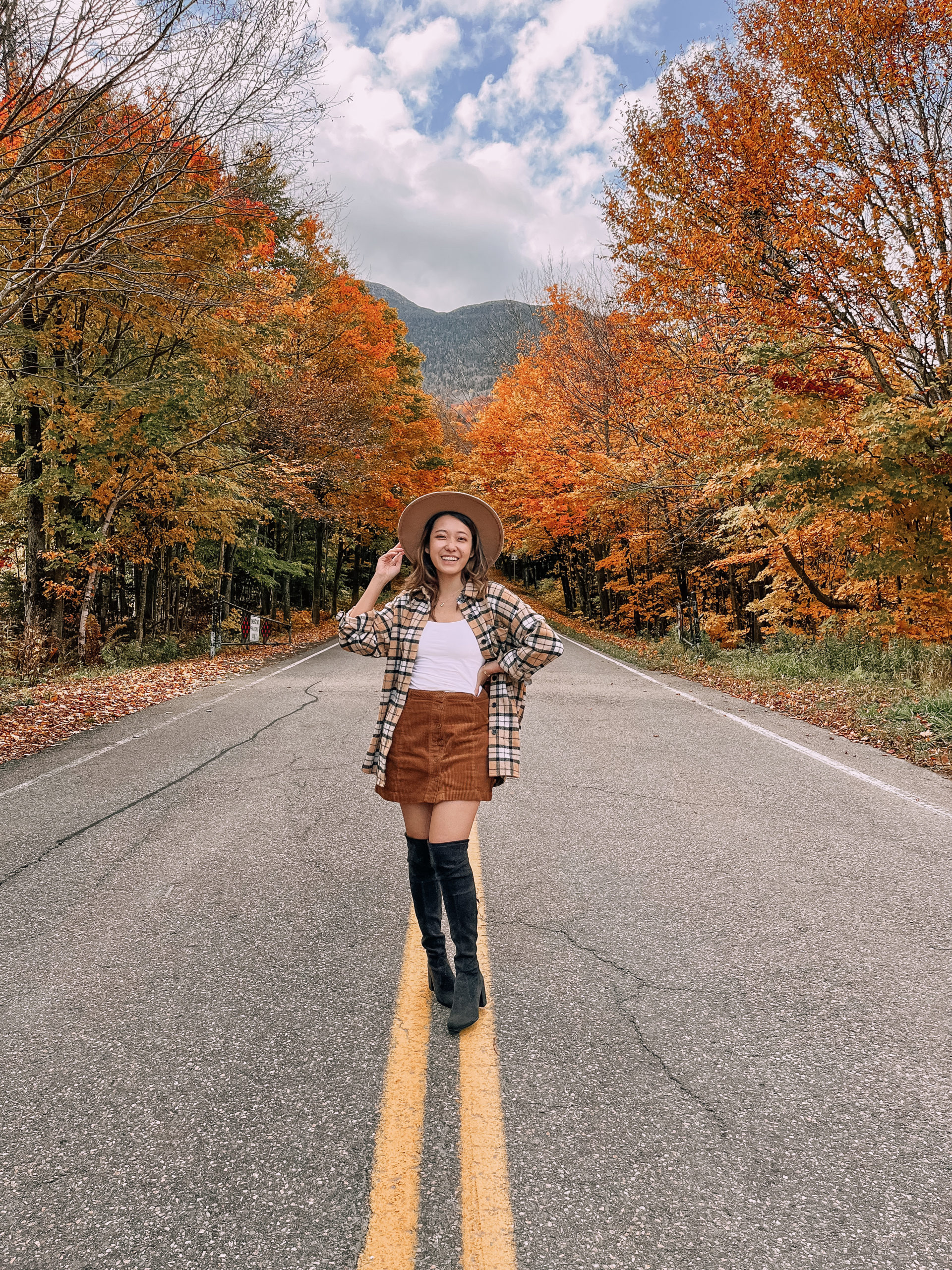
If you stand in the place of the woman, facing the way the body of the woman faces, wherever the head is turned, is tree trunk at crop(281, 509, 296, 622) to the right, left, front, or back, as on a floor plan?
back

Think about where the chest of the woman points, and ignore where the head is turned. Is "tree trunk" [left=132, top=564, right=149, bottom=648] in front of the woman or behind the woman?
behind

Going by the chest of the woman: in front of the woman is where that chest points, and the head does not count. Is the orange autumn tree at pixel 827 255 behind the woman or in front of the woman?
behind

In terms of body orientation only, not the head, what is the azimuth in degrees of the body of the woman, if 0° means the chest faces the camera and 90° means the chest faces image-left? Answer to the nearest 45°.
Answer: approximately 0°

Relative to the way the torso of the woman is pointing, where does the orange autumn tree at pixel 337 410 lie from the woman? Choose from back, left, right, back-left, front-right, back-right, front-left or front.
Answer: back

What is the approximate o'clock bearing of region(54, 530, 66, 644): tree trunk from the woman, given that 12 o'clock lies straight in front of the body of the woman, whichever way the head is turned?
The tree trunk is roughly at 5 o'clock from the woman.
